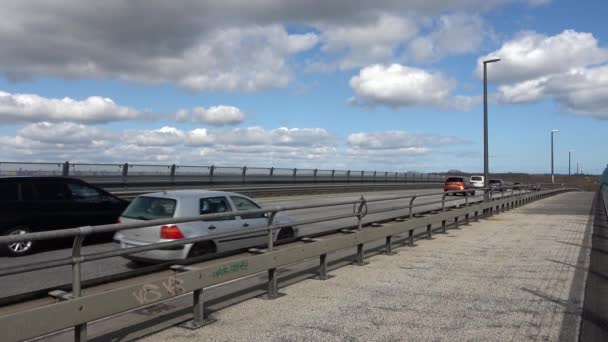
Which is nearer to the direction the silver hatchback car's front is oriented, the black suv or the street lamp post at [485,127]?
the street lamp post

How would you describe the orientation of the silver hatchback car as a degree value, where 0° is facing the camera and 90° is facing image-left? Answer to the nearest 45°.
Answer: approximately 225°

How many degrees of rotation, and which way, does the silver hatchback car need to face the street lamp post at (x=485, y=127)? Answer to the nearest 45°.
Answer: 0° — it already faces it

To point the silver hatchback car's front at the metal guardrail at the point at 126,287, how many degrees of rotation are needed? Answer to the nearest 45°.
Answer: approximately 135° to its right

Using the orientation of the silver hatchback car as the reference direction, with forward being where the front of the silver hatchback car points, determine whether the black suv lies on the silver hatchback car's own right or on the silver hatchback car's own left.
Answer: on the silver hatchback car's own left
